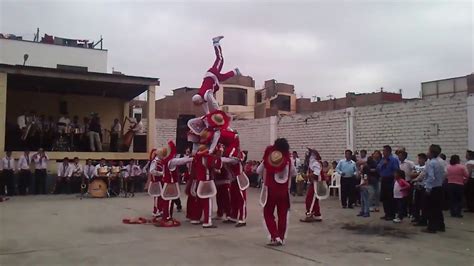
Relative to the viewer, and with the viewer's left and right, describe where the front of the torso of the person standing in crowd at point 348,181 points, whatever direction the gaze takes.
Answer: facing the viewer

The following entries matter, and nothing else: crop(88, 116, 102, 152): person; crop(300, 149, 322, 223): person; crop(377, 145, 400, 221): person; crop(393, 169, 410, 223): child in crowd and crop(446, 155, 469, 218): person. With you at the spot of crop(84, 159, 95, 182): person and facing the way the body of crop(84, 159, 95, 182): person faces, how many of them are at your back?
1

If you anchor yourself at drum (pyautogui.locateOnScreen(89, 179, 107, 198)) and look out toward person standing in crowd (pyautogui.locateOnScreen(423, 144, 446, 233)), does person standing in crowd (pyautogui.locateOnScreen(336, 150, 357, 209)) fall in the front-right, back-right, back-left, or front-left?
front-left

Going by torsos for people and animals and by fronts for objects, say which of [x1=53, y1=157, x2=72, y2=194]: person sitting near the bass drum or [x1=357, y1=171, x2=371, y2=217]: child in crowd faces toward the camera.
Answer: the person sitting near the bass drum

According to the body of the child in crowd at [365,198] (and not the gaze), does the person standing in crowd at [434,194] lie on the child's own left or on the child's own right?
on the child's own left

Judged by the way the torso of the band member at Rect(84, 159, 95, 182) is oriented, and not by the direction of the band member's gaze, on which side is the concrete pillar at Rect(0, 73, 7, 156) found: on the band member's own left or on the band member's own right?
on the band member's own right

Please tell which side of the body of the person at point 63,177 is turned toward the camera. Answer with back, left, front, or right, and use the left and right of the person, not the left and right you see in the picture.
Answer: front
